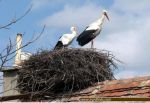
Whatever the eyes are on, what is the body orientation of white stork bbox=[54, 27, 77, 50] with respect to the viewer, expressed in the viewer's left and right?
facing to the right of the viewer

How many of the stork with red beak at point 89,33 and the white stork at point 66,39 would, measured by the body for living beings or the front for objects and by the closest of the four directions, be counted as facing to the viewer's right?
2

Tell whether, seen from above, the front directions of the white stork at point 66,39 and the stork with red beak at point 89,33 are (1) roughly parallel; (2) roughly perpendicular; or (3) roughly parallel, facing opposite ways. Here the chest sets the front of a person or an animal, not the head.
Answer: roughly parallel

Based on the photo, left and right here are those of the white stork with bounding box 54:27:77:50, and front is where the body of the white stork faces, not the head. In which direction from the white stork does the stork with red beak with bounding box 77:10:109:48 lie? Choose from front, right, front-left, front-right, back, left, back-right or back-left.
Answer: front

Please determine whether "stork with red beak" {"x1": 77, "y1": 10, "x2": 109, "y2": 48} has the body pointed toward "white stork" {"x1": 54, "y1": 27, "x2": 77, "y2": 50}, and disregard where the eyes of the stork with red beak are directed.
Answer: no

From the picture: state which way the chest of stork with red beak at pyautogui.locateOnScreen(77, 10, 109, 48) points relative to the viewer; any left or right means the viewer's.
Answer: facing to the right of the viewer
